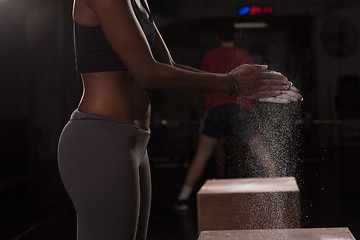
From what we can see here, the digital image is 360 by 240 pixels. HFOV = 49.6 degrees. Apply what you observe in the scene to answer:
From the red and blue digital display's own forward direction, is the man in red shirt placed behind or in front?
in front

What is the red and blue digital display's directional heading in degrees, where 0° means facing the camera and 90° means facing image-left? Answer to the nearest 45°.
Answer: approximately 0°
